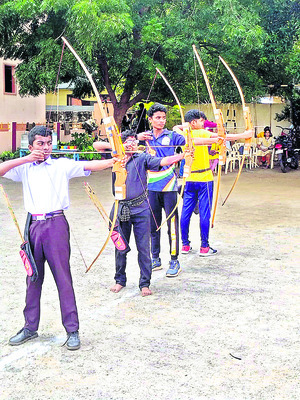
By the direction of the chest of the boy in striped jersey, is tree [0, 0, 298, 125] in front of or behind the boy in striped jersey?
behind

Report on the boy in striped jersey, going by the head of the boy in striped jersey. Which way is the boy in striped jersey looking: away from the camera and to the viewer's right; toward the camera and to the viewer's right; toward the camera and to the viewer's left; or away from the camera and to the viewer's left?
toward the camera and to the viewer's right

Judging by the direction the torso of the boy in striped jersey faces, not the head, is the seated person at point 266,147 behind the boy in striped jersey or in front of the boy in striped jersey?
behind

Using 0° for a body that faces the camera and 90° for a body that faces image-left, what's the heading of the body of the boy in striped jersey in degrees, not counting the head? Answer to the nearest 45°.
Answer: approximately 0°
